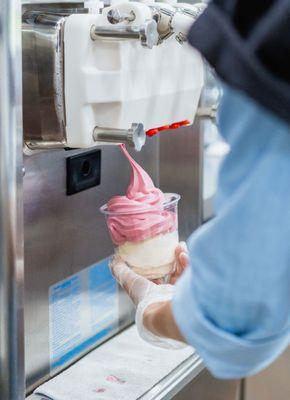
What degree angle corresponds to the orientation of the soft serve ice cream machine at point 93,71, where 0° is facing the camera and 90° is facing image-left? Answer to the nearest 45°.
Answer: approximately 315°

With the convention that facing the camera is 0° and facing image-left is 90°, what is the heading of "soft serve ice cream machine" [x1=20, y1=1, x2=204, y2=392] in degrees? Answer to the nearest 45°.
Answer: approximately 315°
